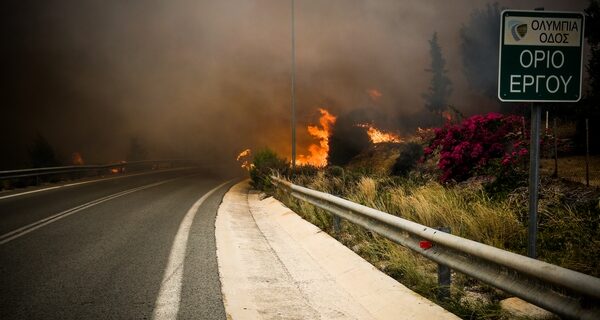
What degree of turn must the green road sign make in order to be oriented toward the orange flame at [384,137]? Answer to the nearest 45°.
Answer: approximately 135° to its right

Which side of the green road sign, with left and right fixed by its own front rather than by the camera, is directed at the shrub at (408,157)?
back

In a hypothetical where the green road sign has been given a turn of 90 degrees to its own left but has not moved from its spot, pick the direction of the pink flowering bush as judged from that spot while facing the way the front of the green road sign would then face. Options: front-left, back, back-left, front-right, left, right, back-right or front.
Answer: left

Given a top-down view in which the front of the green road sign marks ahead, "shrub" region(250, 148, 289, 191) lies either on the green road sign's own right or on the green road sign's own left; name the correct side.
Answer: on the green road sign's own right

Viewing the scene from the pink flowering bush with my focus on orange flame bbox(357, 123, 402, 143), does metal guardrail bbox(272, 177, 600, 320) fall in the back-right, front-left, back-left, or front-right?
back-left

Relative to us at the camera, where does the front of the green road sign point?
facing the viewer

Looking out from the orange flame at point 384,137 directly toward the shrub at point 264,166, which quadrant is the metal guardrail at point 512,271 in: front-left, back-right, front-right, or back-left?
front-left
